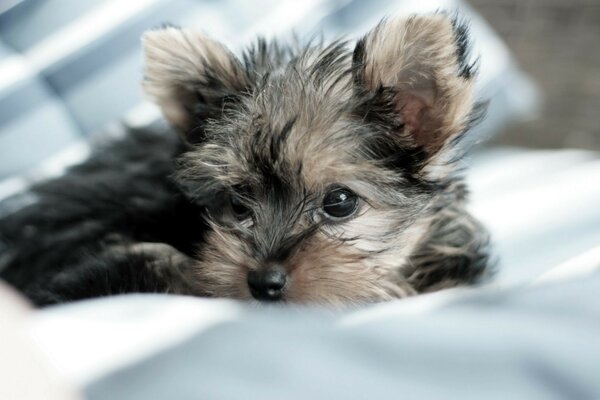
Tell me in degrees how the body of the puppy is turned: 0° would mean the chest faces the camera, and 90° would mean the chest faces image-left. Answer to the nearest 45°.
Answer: approximately 315°
